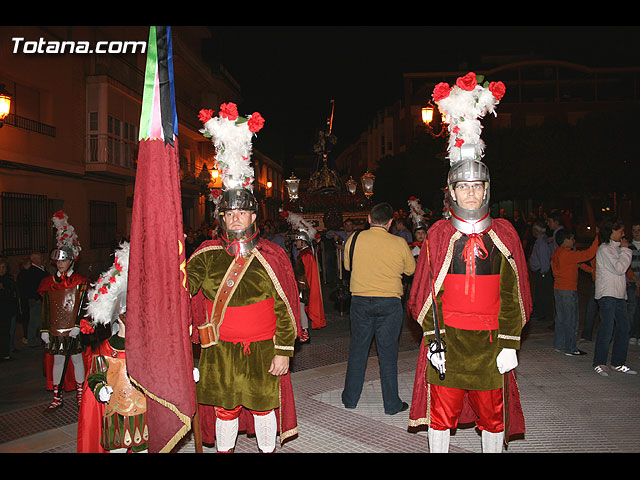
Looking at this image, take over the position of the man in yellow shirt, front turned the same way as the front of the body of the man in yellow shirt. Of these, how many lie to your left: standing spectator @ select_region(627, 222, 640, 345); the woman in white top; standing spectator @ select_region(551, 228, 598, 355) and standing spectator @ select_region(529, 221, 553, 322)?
0

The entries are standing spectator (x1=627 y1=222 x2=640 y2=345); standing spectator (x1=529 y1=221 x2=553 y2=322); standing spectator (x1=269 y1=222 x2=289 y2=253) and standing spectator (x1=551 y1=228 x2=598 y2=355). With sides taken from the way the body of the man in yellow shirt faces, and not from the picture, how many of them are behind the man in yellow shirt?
0

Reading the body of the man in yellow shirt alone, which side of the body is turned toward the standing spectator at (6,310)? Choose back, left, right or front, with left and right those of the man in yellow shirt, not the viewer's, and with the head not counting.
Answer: left

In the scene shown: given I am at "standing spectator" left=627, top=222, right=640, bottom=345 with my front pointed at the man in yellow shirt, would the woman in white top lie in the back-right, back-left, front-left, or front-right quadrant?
front-left

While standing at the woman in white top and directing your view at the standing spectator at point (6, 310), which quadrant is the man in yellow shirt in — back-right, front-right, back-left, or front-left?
front-left

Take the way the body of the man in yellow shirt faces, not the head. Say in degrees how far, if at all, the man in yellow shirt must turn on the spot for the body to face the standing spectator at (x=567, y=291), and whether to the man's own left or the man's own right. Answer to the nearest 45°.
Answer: approximately 45° to the man's own right

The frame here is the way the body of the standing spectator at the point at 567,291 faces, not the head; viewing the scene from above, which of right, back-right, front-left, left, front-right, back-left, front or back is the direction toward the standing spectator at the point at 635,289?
front

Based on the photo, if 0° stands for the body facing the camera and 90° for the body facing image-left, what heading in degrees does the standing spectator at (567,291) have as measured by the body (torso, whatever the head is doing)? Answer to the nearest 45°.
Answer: approximately 225°

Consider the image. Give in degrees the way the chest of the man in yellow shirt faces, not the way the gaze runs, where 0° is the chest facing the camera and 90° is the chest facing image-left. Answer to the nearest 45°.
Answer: approximately 180°

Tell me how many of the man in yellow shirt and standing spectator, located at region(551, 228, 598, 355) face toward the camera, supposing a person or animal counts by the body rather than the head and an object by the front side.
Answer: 0

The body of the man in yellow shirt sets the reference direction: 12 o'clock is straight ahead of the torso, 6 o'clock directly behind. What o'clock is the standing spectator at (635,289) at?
The standing spectator is roughly at 2 o'clock from the man in yellow shirt.

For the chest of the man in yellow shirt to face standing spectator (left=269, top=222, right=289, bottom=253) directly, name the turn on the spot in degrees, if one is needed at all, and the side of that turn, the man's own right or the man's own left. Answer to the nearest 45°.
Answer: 0° — they already face them

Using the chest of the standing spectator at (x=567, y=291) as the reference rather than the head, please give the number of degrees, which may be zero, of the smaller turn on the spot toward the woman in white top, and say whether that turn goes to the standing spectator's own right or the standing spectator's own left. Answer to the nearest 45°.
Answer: approximately 90° to the standing spectator's own right

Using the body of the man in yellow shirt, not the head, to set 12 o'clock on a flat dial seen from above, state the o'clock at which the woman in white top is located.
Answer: The woman in white top is roughly at 2 o'clock from the man in yellow shirt.
